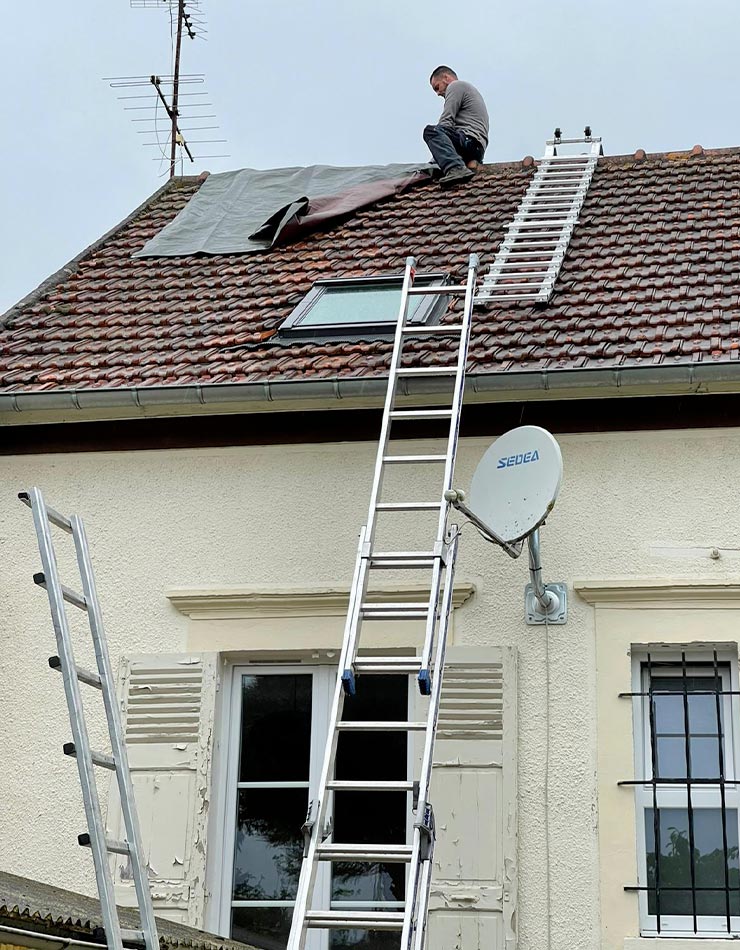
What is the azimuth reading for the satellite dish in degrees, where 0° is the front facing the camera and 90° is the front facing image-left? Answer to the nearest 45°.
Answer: approximately 45°

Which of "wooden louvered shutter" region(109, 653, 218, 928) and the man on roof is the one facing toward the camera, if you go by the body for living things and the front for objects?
the wooden louvered shutter

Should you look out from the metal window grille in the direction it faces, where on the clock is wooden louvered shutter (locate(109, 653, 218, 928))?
The wooden louvered shutter is roughly at 3 o'clock from the metal window grille.

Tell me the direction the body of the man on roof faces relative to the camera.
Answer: to the viewer's left

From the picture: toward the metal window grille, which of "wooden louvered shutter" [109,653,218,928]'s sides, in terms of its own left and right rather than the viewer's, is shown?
left

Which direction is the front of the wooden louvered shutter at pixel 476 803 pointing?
toward the camera

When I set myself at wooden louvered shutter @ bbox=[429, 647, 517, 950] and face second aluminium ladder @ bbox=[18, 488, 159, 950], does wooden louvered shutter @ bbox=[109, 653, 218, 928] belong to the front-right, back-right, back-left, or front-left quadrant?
front-right

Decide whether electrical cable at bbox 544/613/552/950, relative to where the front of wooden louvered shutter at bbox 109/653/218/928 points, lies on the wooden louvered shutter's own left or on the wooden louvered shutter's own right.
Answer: on the wooden louvered shutter's own left

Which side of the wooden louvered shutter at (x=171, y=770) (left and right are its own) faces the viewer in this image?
front
